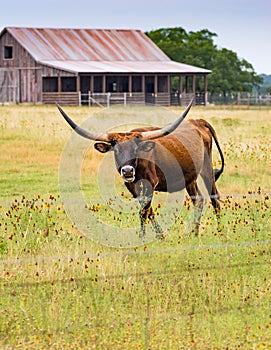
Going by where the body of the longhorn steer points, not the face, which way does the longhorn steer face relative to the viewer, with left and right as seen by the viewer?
facing the viewer and to the left of the viewer
